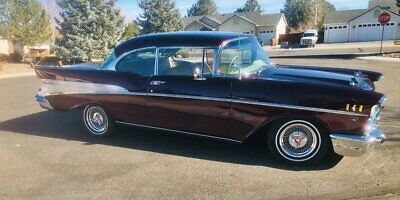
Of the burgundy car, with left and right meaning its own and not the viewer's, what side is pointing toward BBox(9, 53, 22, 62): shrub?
back

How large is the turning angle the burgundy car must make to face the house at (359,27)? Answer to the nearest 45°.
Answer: approximately 90° to its left

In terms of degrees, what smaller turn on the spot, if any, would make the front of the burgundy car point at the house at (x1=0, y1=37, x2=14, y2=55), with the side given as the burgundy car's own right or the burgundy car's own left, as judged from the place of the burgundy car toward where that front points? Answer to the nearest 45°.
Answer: approximately 180°

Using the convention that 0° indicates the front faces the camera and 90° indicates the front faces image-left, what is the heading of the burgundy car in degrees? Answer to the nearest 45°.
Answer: approximately 315°

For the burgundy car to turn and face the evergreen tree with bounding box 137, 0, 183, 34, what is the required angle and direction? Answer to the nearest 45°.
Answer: approximately 135° to its left

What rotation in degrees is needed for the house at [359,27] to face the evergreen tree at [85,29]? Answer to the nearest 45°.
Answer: approximately 45° to its right

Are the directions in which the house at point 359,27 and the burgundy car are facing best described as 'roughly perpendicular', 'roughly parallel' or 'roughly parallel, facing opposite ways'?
roughly perpendicular

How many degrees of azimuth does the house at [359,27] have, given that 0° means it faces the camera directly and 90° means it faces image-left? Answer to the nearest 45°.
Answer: approximately 0°

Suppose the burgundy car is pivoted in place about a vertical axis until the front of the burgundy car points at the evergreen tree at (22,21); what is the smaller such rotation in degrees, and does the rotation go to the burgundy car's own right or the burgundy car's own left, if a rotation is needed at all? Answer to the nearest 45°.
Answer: approximately 180°

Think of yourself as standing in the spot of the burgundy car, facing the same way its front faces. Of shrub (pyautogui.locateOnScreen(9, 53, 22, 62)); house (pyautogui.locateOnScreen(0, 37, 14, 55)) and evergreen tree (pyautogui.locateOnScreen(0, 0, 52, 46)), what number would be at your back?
3
